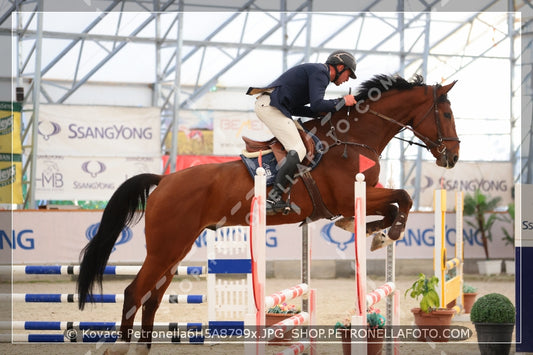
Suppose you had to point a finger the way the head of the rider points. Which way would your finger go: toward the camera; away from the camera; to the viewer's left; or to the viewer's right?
to the viewer's right

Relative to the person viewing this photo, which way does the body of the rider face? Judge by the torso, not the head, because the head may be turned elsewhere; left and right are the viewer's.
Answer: facing to the right of the viewer

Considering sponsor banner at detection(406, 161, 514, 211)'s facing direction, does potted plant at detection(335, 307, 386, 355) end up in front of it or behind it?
in front

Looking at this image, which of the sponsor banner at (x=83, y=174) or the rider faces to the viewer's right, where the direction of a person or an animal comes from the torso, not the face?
the rider

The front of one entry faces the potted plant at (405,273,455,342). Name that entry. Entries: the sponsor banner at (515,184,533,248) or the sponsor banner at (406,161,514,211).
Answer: the sponsor banner at (406,161,514,211)

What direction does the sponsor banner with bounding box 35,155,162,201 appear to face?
toward the camera

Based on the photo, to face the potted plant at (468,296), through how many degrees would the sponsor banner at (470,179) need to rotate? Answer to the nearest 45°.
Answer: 0° — it already faces it

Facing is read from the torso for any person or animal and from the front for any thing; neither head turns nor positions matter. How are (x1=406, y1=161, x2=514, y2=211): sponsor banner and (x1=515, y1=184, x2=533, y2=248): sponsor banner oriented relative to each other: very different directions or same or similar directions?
same or similar directions

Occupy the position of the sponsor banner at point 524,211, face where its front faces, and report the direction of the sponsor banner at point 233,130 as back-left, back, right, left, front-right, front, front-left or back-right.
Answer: back-right

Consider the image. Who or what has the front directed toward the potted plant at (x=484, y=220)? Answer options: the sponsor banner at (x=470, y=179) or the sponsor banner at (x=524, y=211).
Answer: the sponsor banner at (x=470, y=179)

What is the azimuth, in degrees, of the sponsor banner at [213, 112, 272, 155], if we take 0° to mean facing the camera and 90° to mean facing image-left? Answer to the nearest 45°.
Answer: approximately 0°

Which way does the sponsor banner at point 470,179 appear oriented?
toward the camera

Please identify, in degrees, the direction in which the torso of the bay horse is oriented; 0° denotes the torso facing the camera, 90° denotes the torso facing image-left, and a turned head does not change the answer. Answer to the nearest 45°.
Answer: approximately 270°

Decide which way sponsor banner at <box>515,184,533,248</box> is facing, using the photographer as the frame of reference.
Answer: facing the viewer
